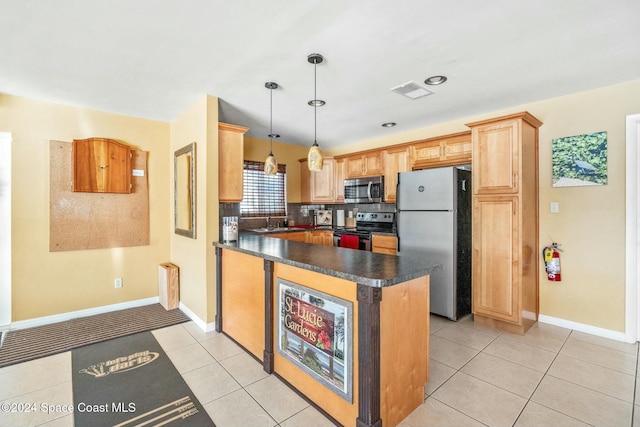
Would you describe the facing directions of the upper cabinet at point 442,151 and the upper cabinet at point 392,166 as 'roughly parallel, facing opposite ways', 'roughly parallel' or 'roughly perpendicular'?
roughly parallel

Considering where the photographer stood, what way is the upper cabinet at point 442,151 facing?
facing the viewer and to the left of the viewer

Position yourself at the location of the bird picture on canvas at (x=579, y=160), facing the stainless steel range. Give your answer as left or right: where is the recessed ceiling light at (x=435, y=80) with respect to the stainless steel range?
left

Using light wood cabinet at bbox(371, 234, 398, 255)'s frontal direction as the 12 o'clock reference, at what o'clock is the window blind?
The window blind is roughly at 2 o'clock from the light wood cabinet.

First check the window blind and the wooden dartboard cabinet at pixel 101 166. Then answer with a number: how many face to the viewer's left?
0

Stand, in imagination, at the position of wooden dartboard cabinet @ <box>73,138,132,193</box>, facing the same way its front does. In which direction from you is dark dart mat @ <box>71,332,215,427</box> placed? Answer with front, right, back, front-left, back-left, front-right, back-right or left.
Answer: front

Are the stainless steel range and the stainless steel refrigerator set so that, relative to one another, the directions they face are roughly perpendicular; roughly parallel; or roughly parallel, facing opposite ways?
roughly parallel

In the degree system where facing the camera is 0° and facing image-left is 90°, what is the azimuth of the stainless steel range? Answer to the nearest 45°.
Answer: approximately 45°

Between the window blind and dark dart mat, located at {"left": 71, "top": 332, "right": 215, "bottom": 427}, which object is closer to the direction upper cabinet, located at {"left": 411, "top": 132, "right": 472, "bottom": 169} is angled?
the dark dart mat

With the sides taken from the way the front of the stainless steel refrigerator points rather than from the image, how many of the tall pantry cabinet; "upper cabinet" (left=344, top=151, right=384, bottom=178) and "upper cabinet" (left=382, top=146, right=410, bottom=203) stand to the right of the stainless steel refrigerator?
2

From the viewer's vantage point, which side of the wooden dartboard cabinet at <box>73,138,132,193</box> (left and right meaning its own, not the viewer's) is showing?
front

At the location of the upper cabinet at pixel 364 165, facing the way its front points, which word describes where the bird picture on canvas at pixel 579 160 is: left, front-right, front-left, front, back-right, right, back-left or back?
left

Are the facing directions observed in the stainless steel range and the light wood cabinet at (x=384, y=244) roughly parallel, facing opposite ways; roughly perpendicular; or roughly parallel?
roughly parallel

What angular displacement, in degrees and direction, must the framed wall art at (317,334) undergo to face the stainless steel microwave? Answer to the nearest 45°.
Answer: approximately 135° to its right
